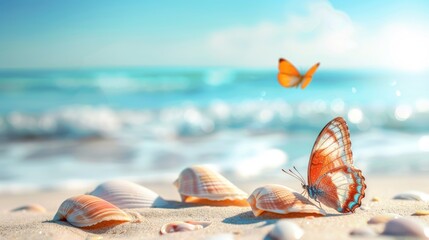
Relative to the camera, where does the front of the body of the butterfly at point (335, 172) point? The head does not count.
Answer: to the viewer's left

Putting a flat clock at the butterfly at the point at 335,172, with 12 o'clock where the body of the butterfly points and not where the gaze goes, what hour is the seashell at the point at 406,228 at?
The seashell is roughly at 8 o'clock from the butterfly.

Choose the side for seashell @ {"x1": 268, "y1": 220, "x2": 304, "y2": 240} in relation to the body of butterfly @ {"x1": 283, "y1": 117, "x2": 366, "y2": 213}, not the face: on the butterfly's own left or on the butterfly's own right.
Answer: on the butterfly's own left

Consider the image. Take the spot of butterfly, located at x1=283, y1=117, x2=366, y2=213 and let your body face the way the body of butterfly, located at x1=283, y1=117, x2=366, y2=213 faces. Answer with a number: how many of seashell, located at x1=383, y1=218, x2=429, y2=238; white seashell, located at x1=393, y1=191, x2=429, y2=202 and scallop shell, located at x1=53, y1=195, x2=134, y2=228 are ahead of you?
1

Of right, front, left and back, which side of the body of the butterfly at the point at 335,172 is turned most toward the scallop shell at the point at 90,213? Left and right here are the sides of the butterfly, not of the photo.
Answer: front

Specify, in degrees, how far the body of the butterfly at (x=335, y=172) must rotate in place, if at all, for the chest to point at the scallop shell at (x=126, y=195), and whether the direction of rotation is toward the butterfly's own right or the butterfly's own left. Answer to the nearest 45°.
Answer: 0° — it already faces it

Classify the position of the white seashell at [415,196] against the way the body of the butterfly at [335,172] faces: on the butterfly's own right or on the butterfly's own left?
on the butterfly's own right
